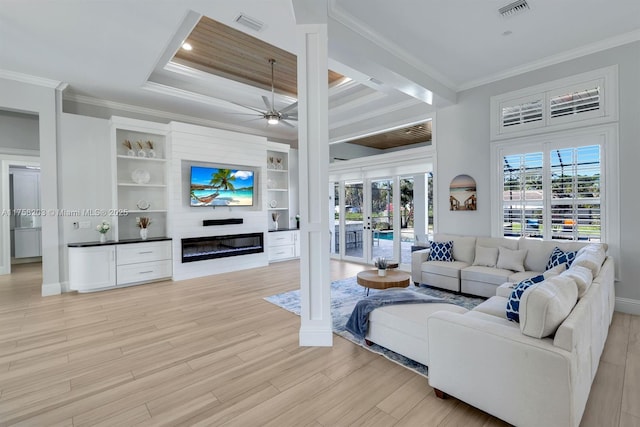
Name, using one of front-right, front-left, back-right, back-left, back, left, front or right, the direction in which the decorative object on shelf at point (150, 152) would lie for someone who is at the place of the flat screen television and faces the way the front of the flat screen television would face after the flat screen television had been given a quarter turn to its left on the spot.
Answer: back-left

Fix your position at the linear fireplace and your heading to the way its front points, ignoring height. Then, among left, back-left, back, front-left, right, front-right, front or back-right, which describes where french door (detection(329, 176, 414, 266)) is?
front-left

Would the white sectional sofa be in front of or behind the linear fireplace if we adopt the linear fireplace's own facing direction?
in front

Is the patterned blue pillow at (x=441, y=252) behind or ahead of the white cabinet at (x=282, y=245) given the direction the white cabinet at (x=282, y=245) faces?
ahead

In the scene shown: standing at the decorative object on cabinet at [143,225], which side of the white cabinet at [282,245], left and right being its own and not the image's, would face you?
right

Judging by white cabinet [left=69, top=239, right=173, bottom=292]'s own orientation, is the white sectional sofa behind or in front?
in front

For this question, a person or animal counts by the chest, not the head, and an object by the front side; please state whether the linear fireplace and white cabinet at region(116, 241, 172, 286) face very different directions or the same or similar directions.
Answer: same or similar directions

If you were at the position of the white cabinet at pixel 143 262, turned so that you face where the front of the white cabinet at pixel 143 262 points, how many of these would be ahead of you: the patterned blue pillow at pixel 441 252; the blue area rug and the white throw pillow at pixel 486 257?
3

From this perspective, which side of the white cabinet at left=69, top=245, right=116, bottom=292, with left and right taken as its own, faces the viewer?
front

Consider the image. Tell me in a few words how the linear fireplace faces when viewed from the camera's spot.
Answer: facing the viewer and to the right of the viewer
